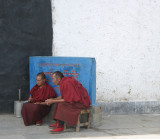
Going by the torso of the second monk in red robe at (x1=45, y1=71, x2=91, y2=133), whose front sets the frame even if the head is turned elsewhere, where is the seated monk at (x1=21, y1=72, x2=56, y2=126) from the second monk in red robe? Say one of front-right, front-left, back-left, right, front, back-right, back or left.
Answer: front-right

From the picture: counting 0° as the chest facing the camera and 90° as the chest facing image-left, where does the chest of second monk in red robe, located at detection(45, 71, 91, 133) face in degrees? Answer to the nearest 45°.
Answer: approximately 90°

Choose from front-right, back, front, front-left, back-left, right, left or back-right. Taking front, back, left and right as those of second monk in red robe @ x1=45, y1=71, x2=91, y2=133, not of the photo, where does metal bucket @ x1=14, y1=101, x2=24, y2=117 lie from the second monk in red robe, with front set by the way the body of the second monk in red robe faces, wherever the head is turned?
front-right

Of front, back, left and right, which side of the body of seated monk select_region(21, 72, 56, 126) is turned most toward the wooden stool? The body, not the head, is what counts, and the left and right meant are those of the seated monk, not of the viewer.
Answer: left

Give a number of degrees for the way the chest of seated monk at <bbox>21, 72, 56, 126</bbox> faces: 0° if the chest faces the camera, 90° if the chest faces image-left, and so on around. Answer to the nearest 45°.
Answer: approximately 45°

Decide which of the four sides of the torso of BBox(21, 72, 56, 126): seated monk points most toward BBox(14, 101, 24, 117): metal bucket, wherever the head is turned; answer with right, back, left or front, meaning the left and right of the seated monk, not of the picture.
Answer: right
